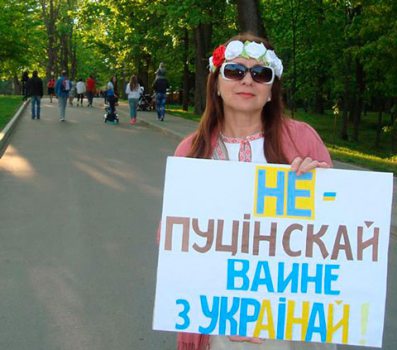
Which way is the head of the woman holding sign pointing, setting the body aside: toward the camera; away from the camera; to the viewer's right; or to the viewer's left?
toward the camera

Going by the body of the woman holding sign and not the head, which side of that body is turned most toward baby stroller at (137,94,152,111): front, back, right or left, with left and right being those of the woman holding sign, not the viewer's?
back

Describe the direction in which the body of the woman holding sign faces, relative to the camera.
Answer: toward the camera

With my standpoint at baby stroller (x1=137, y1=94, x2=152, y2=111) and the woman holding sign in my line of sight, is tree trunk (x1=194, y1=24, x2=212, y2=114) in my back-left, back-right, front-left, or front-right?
front-left

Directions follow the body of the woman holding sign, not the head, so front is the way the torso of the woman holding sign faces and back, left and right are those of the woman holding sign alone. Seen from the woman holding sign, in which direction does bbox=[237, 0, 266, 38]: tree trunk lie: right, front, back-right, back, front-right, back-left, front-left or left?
back

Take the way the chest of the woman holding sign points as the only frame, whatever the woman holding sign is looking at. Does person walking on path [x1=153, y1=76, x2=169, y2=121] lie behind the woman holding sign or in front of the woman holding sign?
behind
